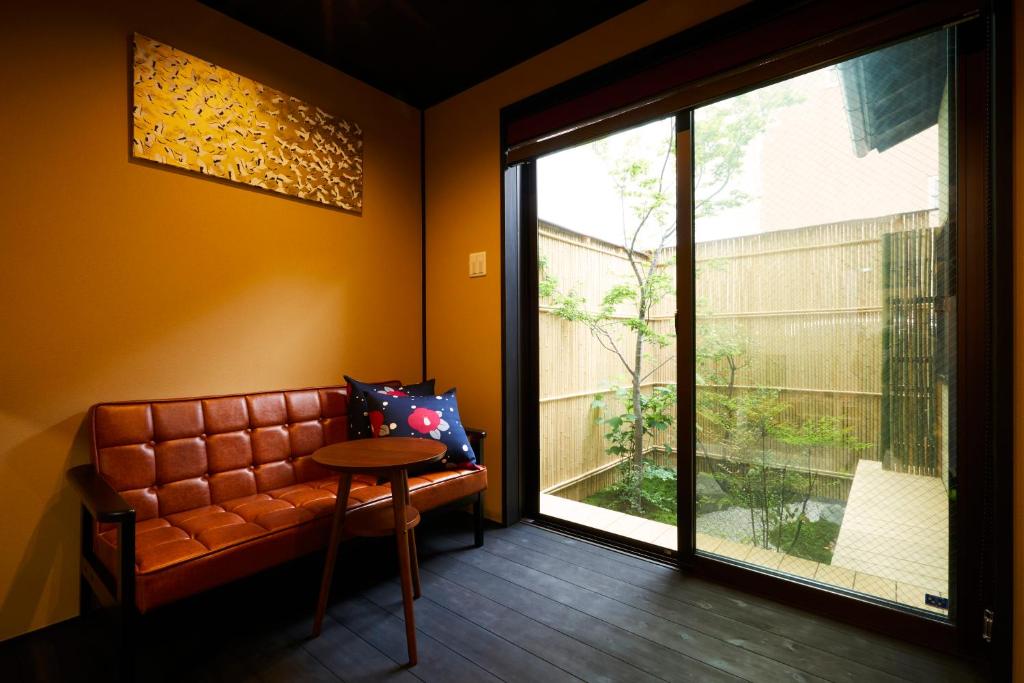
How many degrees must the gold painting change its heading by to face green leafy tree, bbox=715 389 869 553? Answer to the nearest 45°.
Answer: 0° — it already faces it

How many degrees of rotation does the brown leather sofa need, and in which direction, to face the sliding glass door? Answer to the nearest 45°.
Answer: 0° — it already faces it

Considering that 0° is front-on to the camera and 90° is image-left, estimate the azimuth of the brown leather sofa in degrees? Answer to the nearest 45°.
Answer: approximately 315°
